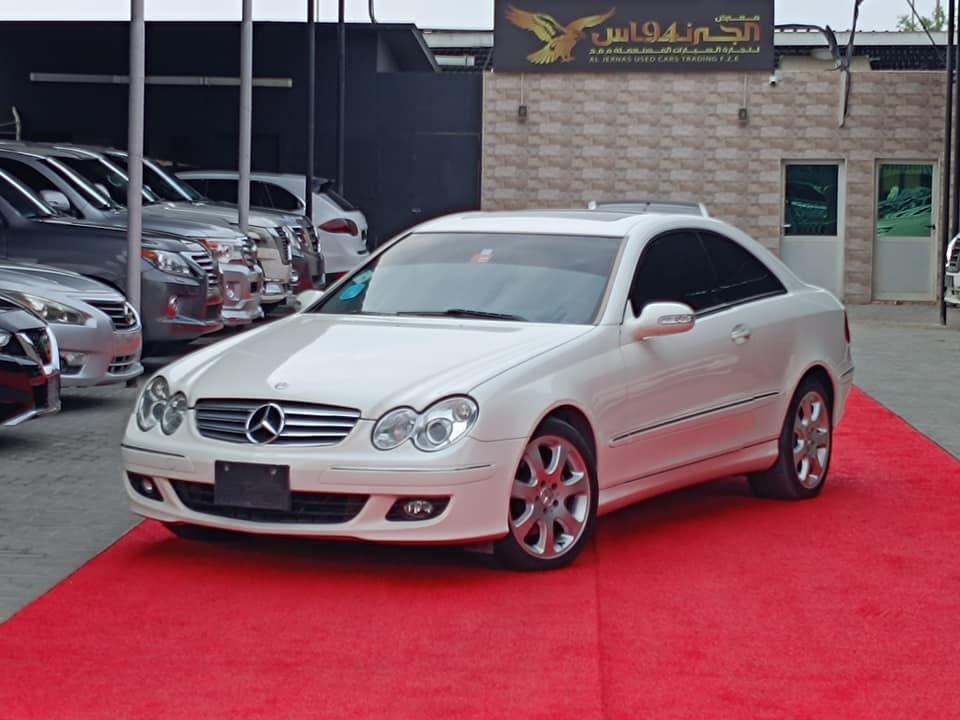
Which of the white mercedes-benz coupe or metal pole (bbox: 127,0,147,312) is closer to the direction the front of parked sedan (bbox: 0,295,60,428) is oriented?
the white mercedes-benz coupe

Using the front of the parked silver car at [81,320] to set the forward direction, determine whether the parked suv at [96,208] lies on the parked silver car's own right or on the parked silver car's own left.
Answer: on the parked silver car's own left

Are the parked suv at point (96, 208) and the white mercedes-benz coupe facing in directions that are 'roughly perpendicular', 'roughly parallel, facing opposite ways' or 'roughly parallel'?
roughly perpendicular

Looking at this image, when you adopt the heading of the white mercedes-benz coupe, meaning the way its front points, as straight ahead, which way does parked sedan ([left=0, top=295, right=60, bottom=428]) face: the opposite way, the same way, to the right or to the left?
to the left

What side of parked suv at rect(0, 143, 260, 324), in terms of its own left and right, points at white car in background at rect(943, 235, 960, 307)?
left

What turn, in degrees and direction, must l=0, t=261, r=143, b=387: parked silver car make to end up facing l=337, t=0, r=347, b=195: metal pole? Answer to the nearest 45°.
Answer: approximately 135° to its left

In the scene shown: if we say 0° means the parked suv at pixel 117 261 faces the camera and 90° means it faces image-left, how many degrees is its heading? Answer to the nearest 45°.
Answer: approximately 315°

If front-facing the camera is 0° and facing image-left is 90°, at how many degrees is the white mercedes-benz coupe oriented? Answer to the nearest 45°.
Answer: approximately 45°

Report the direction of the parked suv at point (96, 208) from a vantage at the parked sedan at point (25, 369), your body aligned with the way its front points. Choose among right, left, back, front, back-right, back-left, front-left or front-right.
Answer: back-left

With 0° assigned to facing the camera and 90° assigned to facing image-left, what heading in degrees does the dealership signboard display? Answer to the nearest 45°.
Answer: approximately 0°

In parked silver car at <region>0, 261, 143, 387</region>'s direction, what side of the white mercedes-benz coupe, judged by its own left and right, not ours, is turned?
right
